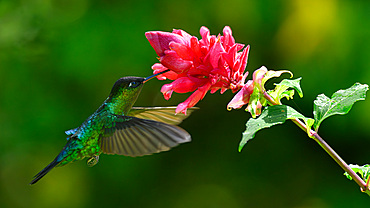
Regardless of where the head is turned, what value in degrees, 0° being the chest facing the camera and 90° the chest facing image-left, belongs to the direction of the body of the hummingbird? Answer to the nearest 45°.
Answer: approximately 270°

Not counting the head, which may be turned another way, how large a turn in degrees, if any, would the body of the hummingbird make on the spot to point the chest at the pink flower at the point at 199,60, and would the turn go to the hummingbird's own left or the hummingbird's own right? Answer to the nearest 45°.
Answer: approximately 45° to the hummingbird's own right
